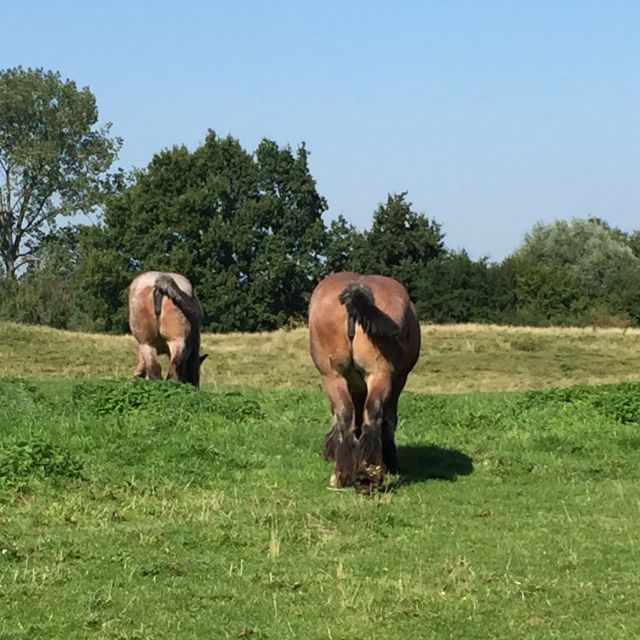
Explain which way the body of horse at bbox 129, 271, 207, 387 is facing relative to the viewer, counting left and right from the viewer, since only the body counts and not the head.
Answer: facing away from the viewer

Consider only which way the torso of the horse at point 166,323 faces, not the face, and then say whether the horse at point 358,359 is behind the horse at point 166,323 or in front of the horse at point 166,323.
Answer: behind

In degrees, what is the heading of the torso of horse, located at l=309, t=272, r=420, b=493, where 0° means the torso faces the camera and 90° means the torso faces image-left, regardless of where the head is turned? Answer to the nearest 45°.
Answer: approximately 180°

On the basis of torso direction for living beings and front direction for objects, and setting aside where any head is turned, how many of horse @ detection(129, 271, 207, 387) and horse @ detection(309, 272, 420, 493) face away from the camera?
2

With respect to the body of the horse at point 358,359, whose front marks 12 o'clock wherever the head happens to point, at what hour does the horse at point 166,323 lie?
the horse at point 166,323 is roughly at 11 o'clock from the horse at point 358,359.
